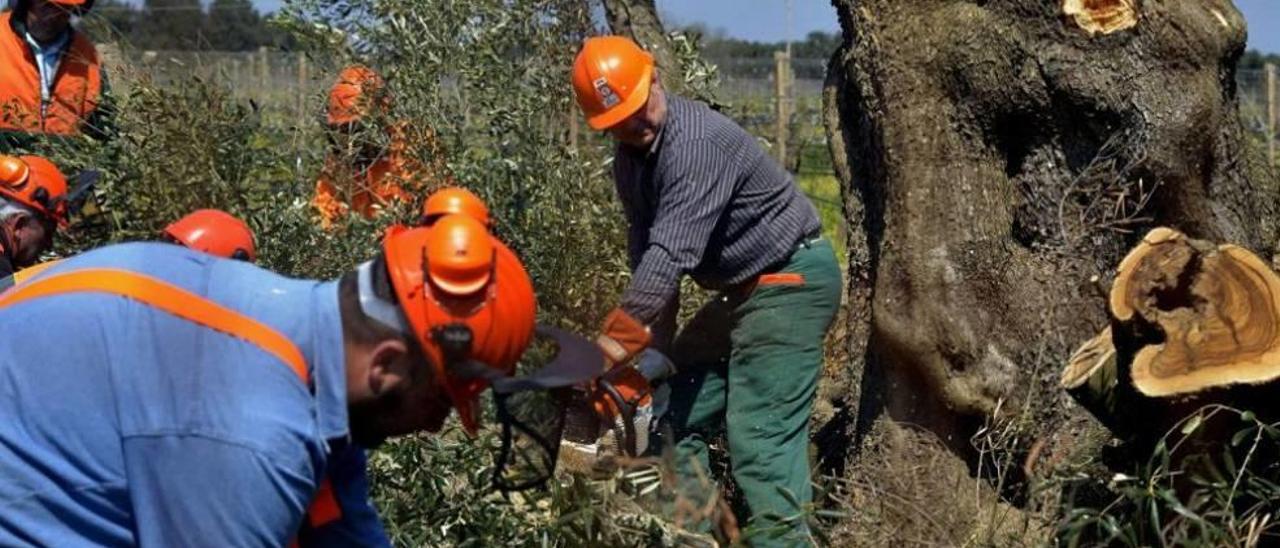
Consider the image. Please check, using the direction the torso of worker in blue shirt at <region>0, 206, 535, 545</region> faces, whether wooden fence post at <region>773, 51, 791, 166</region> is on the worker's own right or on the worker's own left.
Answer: on the worker's own left

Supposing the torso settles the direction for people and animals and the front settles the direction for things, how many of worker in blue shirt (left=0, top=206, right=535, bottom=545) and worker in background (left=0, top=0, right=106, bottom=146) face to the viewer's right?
1

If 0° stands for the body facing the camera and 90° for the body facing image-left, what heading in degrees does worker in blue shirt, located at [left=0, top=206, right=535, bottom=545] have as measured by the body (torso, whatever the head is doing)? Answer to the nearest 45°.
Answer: approximately 270°

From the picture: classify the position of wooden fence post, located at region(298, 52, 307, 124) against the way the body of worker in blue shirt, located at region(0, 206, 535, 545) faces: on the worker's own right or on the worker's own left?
on the worker's own left

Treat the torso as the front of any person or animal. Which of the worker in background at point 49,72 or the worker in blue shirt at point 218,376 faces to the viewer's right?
the worker in blue shirt at point 218,376

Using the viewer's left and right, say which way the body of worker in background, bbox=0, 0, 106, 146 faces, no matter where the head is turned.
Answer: facing the viewer

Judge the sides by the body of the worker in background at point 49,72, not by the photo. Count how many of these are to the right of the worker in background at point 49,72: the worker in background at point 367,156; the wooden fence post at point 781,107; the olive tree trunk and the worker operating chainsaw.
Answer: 0

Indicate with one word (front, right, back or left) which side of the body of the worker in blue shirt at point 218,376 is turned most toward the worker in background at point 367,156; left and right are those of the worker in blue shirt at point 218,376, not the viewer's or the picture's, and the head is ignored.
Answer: left

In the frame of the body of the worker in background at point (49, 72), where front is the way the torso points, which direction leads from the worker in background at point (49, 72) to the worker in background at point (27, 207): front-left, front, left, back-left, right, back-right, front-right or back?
front

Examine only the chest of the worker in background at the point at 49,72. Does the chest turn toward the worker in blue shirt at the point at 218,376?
yes

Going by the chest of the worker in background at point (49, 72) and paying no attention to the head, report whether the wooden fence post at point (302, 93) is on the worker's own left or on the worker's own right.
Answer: on the worker's own left

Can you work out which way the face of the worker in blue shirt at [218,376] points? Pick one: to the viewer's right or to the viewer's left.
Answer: to the viewer's right

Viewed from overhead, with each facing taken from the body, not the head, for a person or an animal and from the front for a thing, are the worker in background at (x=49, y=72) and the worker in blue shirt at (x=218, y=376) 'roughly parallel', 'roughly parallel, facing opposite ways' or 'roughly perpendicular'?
roughly perpendicular

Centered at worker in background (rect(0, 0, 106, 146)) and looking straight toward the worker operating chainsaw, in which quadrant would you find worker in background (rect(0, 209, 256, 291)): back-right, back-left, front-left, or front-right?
front-right

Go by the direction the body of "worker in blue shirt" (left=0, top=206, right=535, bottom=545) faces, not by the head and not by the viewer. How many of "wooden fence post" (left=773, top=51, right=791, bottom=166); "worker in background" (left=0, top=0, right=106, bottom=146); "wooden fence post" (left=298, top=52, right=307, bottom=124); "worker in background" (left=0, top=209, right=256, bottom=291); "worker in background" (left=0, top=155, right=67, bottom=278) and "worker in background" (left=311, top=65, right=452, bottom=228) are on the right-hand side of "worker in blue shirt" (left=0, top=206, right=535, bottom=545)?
0

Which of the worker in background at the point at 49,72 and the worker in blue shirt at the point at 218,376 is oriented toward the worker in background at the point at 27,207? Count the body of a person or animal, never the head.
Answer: the worker in background at the point at 49,72
